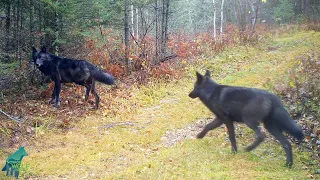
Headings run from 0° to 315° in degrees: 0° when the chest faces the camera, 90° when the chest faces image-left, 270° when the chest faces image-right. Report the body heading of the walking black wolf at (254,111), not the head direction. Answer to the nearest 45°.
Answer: approximately 90°

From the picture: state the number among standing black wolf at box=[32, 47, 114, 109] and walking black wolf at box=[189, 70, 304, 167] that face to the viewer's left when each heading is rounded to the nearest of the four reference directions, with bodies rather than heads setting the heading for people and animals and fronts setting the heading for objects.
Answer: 2

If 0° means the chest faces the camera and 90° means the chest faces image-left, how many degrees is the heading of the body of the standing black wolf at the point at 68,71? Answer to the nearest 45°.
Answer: approximately 90°

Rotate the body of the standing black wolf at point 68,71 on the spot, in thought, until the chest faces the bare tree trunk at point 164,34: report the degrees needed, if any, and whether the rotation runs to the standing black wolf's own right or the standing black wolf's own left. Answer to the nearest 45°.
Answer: approximately 135° to the standing black wolf's own right

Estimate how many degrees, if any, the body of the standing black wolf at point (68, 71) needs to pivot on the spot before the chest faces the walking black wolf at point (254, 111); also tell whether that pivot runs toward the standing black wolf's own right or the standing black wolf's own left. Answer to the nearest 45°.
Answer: approximately 135° to the standing black wolf's own left

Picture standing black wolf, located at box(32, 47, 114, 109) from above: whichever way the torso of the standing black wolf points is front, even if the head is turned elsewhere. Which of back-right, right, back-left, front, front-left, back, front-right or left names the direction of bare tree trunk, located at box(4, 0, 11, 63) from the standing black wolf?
front-right

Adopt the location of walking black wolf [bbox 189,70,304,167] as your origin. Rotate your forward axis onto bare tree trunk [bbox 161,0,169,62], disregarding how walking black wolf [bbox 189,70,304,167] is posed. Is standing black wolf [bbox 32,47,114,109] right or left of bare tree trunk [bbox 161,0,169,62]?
left

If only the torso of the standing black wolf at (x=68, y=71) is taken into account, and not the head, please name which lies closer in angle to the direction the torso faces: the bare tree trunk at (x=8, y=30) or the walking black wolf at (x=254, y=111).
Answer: the bare tree trunk
